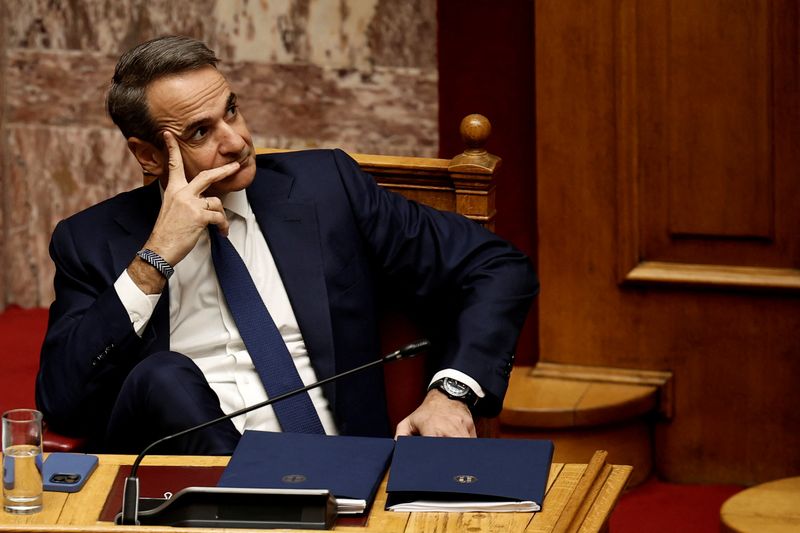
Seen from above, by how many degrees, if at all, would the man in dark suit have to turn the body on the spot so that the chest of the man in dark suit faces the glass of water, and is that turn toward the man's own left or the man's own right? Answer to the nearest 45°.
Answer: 0° — they already face it

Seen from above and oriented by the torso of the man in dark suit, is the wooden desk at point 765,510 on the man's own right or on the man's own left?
on the man's own left

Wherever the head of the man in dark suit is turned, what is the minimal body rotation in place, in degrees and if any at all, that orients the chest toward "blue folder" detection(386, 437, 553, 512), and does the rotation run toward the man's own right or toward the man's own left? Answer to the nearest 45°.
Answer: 0° — they already face it

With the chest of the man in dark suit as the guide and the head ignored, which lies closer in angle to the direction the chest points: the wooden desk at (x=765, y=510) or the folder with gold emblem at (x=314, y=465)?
the folder with gold emblem

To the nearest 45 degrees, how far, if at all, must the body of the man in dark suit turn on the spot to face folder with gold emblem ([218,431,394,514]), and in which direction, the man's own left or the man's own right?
0° — they already face it

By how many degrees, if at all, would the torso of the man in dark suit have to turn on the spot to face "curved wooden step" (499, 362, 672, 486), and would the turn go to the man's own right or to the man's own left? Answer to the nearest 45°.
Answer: approximately 135° to the man's own left

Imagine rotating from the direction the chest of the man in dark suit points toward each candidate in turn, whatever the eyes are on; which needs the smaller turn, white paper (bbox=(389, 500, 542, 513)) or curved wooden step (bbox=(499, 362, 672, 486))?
the white paper

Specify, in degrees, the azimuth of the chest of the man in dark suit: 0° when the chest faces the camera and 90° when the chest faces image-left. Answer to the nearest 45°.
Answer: approximately 0°

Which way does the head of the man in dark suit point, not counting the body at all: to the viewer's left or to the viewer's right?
to the viewer's right
